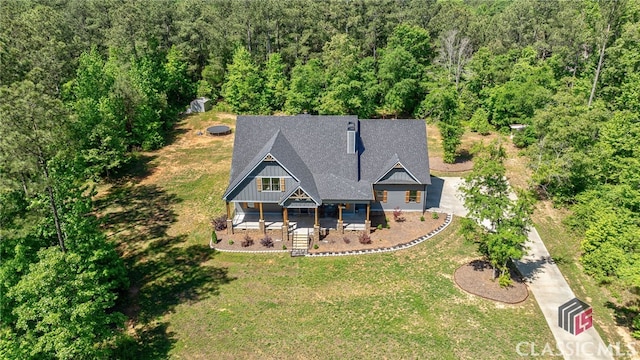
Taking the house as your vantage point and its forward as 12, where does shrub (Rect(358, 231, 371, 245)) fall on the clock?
The shrub is roughly at 11 o'clock from the house.

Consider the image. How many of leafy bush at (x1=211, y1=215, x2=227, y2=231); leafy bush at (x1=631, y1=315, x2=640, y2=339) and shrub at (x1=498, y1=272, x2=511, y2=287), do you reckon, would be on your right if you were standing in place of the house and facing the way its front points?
1

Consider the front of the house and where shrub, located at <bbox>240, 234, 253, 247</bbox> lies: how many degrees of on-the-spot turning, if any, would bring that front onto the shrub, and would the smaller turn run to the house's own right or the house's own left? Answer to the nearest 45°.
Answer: approximately 45° to the house's own right

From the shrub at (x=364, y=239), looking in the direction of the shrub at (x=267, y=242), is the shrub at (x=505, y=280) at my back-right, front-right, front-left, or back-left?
back-left

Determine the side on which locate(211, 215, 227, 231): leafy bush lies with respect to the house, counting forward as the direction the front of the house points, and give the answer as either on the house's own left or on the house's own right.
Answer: on the house's own right

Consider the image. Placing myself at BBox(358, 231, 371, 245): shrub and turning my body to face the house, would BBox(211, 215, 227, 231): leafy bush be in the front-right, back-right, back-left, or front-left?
front-left

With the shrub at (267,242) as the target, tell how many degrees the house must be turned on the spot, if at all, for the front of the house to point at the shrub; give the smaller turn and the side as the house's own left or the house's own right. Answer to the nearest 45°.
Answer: approximately 45° to the house's own right

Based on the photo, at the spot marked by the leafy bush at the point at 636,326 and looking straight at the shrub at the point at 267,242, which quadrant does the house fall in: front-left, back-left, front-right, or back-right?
front-right

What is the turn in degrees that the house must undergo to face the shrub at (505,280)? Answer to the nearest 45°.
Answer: approximately 45° to its left

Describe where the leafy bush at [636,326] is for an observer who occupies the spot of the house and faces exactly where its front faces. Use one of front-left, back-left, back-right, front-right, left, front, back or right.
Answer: front-left

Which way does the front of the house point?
toward the camera
